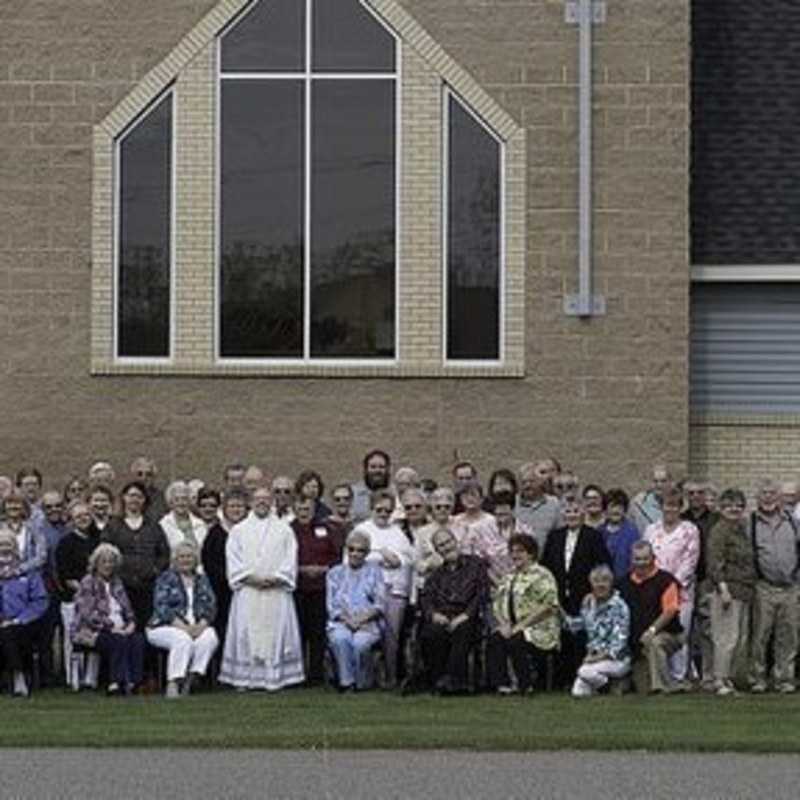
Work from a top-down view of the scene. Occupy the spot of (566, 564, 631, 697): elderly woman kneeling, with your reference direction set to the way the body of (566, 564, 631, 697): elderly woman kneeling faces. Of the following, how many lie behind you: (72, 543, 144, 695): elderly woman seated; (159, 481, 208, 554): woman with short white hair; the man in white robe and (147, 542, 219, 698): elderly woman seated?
0

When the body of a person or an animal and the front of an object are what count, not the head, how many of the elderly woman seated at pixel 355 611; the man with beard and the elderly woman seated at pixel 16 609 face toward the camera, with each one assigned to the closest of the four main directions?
3

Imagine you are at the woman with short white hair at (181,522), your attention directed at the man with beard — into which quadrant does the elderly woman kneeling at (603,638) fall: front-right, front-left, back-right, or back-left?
front-right

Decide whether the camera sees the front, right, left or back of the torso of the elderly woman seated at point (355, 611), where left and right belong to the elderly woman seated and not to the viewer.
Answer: front

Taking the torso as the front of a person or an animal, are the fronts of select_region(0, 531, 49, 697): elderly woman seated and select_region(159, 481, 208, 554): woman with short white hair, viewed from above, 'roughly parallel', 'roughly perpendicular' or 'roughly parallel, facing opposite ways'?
roughly parallel

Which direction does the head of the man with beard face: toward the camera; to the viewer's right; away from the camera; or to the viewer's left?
toward the camera

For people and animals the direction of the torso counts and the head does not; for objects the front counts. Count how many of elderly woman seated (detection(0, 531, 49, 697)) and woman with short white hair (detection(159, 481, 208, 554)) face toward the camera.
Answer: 2

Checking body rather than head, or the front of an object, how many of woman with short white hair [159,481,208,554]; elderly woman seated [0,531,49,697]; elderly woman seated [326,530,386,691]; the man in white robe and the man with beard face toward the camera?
5

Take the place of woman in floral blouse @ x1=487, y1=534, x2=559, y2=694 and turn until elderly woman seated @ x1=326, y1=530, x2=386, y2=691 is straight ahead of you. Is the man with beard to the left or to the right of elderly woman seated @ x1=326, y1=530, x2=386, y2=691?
right

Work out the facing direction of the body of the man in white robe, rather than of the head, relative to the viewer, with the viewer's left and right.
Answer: facing the viewer

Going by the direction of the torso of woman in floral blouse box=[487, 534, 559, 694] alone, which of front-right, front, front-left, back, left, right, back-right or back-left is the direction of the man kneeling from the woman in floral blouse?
back-left

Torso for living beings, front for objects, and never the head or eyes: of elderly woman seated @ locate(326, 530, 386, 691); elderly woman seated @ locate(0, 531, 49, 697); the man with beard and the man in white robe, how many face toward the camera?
4

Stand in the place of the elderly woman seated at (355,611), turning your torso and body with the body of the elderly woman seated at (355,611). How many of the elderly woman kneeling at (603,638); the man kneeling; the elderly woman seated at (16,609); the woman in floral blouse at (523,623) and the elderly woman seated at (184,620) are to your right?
2

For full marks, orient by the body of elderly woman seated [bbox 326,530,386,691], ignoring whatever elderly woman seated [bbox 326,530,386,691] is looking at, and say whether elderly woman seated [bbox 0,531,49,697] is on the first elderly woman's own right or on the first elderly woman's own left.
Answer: on the first elderly woman's own right
